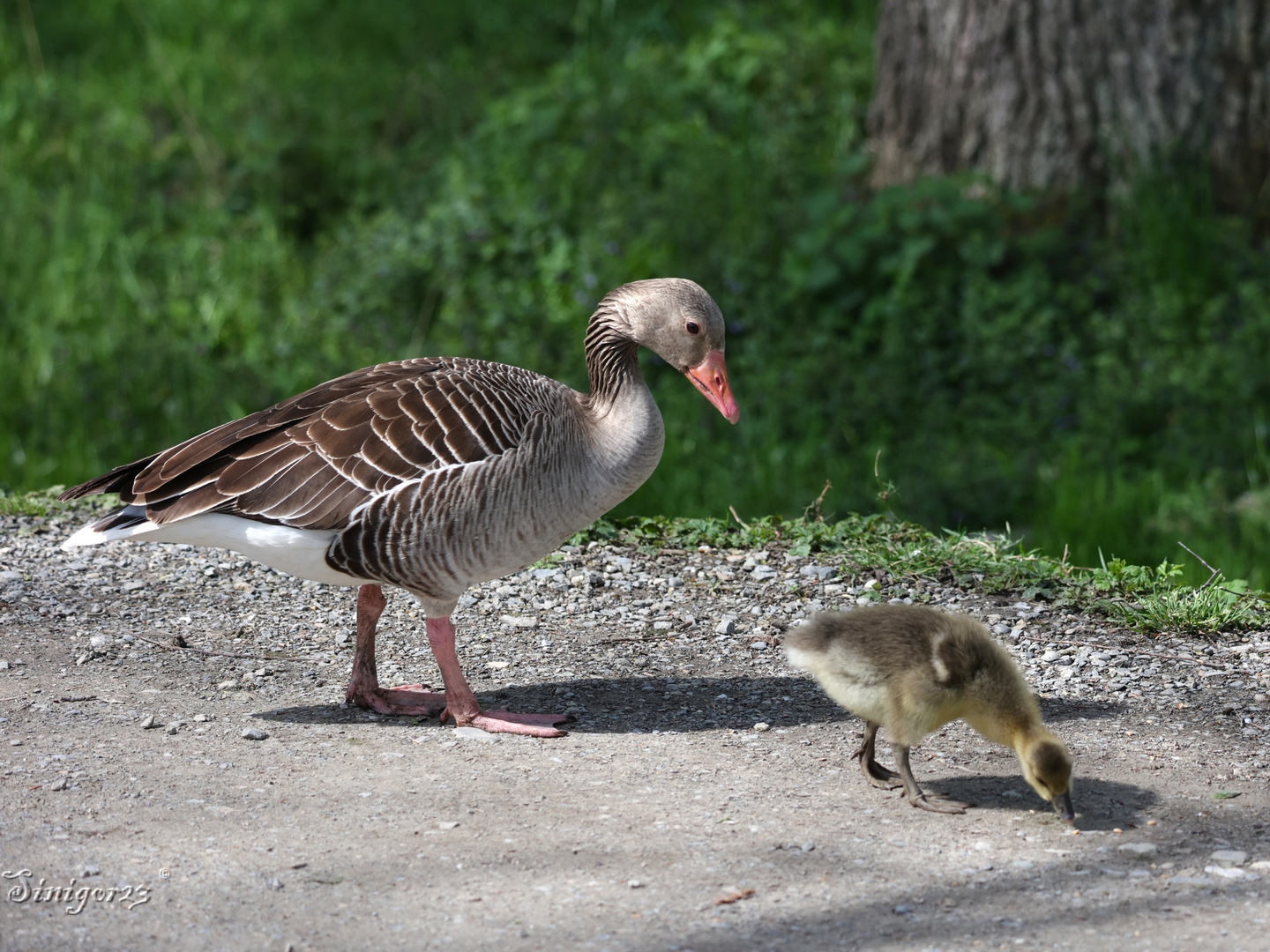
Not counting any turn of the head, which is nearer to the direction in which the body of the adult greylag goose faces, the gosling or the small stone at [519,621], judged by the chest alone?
the gosling

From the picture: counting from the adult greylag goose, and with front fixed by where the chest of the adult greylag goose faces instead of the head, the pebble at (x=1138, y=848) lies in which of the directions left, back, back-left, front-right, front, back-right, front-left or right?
front-right

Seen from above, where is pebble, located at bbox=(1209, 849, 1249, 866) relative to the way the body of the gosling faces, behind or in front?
in front

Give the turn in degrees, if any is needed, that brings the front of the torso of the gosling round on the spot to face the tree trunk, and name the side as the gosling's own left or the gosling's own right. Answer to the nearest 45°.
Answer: approximately 90° to the gosling's own left

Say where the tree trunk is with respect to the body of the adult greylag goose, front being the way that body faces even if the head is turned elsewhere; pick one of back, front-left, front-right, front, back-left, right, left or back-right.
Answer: front-left

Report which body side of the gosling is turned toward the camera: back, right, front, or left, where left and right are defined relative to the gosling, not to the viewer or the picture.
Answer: right

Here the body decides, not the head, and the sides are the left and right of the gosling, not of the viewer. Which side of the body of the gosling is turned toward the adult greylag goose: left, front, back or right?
back

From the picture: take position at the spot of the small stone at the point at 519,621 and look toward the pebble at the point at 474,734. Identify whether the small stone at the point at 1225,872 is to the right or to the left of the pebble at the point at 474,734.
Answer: left

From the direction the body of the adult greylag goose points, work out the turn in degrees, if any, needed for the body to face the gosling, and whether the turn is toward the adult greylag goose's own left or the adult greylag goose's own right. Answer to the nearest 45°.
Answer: approximately 45° to the adult greylag goose's own right

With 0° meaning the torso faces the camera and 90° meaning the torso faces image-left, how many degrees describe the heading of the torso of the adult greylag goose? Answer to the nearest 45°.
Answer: approximately 270°

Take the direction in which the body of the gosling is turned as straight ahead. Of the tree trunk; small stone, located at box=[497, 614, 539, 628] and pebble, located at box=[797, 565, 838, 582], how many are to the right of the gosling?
0

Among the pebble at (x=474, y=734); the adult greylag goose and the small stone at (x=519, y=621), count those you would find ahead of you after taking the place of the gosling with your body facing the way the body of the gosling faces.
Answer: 0

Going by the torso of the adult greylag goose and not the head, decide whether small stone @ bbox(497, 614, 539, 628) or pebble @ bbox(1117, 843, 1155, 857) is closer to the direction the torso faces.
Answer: the pebble

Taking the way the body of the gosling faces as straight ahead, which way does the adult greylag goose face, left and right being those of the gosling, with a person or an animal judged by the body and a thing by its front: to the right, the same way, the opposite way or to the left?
the same way

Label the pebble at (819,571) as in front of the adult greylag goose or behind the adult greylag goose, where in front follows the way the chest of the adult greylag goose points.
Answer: in front

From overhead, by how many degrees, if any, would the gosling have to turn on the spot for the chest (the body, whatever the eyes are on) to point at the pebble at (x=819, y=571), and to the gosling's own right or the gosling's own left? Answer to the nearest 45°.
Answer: approximately 90° to the gosling's own left

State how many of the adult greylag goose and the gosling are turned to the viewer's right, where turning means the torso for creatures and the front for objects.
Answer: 2
